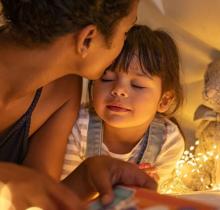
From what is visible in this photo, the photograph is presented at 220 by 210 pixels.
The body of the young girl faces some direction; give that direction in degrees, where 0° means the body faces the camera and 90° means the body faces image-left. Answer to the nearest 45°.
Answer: approximately 0°
